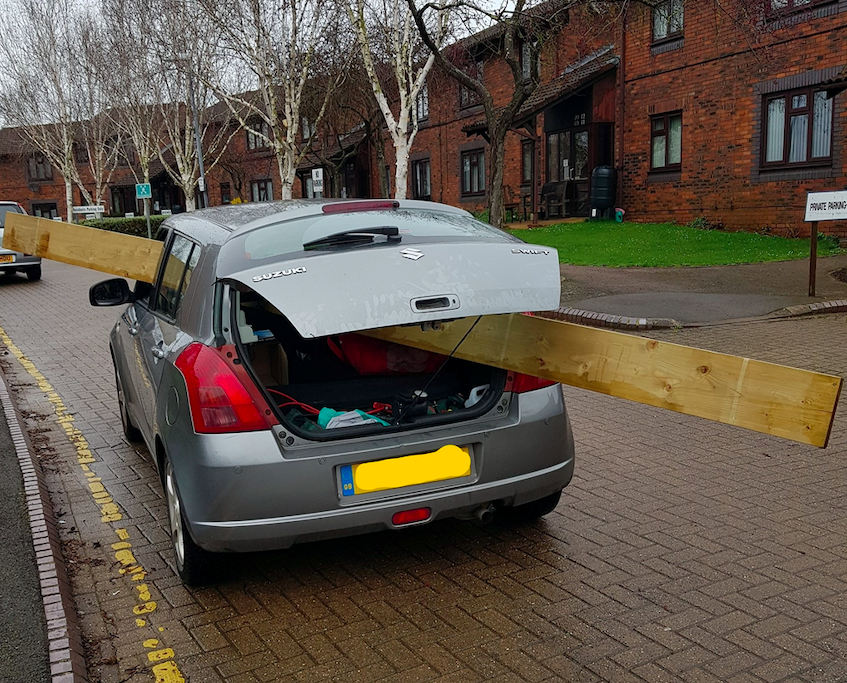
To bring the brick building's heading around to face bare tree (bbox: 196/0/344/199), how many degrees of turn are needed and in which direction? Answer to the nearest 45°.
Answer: approximately 45° to its right

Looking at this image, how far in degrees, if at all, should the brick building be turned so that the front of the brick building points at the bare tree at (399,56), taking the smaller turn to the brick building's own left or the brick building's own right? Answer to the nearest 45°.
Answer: approximately 45° to the brick building's own right

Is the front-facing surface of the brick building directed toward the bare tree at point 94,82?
no

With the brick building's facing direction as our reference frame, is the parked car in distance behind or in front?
in front

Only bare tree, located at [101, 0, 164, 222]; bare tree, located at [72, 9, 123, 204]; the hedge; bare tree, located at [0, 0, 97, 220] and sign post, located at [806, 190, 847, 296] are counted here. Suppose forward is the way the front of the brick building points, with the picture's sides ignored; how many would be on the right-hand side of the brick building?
4

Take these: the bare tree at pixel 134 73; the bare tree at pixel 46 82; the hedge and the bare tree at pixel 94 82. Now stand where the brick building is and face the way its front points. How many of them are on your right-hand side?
4

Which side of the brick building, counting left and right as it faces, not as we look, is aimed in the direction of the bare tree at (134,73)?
right

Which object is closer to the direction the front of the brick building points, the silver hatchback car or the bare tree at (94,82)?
the silver hatchback car

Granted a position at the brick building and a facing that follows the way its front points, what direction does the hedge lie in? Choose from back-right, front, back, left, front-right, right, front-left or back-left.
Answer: right

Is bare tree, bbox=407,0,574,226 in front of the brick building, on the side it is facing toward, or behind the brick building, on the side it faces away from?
in front

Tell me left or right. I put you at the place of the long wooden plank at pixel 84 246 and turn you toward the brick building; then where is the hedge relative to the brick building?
left

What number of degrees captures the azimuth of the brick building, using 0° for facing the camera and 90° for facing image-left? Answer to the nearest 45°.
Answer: approximately 45°

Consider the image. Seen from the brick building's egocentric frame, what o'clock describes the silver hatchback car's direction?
The silver hatchback car is roughly at 11 o'clock from the brick building.
